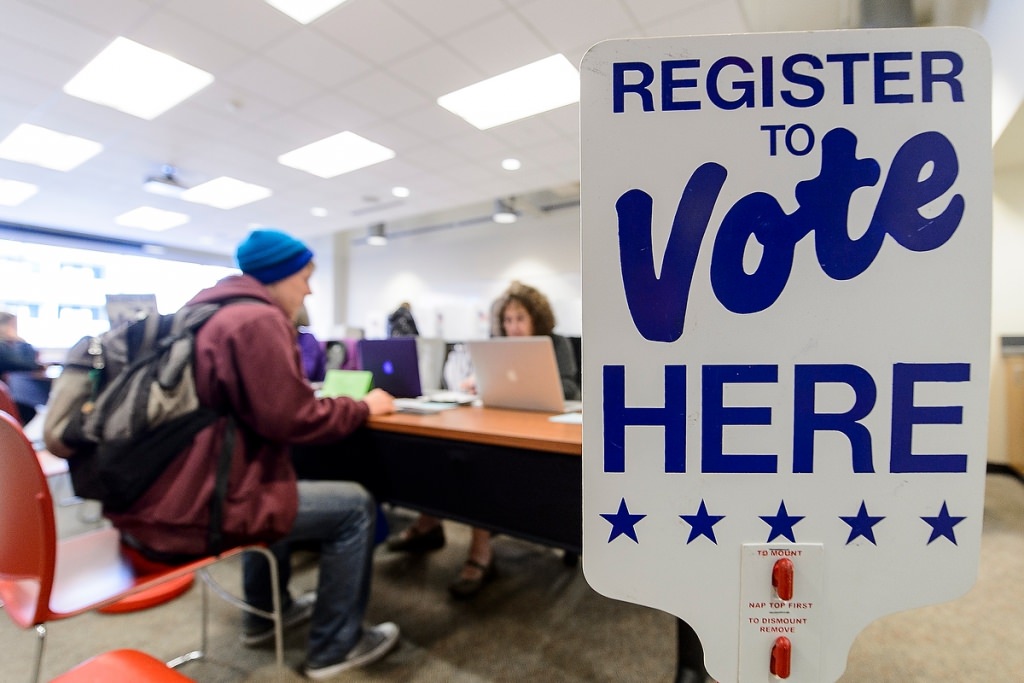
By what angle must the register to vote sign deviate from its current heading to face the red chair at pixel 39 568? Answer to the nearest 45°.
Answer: approximately 90° to its right

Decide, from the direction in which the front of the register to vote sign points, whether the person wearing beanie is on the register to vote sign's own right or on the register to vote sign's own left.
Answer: on the register to vote sign's own right

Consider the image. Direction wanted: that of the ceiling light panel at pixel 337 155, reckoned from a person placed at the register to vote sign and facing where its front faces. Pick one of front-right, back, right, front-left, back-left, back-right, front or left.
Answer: back-right

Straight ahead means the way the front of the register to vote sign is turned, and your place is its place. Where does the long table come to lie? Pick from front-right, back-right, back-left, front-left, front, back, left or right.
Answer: back-right

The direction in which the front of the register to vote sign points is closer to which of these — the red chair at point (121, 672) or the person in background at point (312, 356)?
the red chair

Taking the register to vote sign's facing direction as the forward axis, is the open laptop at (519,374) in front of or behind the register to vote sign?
behind

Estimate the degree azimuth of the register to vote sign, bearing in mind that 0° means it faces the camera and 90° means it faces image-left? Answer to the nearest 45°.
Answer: approximately 0°

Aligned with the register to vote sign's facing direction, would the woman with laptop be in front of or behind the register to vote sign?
behind

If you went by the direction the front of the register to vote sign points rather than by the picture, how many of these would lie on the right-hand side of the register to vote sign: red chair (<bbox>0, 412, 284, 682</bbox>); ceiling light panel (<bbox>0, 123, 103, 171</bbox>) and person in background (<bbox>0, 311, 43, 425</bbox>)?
3

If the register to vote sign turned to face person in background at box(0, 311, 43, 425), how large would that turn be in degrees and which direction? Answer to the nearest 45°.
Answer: approximately 90° to its right
